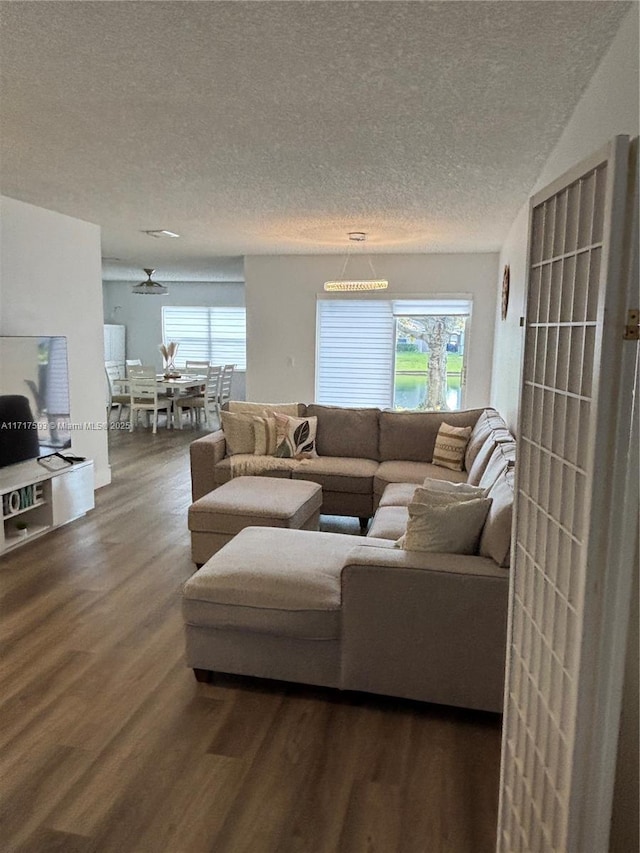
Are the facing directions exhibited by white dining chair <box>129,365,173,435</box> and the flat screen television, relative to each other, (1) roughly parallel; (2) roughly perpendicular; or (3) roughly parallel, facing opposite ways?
roughly perpendicular

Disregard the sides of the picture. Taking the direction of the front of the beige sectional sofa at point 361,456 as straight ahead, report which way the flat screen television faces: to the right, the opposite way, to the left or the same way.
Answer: to the left

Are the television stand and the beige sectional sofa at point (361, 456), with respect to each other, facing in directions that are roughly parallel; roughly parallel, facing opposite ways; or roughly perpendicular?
roughly perpendicular

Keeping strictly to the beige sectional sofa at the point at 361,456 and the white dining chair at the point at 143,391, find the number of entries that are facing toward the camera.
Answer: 1

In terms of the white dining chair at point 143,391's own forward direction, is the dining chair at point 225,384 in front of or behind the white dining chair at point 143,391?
in front

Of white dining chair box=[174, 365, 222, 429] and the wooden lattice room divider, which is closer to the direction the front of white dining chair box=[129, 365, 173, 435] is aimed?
the white dining chair

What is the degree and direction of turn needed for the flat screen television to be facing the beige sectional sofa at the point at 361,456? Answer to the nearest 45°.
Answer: approximately 45° to its left

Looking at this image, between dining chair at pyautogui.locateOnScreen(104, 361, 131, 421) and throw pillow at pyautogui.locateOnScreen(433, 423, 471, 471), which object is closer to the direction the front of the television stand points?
the throw pillow

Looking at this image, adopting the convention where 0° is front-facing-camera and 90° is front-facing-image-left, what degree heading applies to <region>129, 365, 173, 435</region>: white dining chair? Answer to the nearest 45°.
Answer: approximately 225°

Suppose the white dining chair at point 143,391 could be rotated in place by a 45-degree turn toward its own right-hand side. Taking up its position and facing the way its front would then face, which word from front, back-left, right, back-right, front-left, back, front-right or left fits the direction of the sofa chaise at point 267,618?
right

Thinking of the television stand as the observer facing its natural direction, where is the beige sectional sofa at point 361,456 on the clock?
The beige sectional sofa is roughly at 11 o'clock from the television stand.
